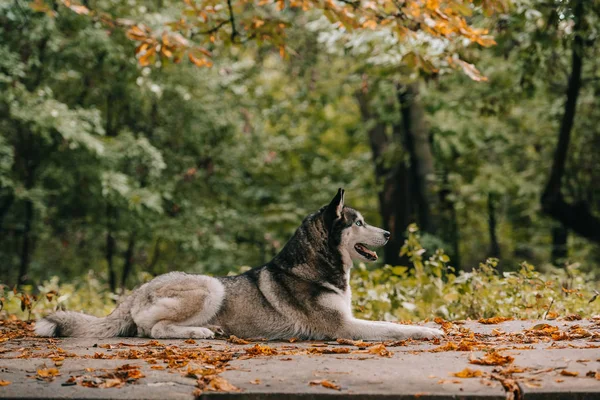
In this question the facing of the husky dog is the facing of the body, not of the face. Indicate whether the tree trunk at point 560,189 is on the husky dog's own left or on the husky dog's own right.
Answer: on the husky dog's own left

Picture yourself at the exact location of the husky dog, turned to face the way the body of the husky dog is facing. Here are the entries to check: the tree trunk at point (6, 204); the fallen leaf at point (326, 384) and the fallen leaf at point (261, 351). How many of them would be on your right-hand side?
2

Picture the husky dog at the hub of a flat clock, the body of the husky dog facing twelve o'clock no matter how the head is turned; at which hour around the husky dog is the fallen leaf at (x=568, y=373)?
The fallen leaf is roughly at 2 o'clock from the husky dog.

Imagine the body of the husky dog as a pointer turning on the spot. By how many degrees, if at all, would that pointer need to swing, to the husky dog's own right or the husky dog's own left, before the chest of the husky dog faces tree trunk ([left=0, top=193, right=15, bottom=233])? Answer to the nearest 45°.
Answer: approximately 135° to the husky dog's own left

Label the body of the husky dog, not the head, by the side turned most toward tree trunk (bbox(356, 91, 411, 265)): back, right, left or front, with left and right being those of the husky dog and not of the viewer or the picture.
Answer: left

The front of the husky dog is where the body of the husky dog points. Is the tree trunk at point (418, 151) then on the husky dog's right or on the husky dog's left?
on the husky dog's left

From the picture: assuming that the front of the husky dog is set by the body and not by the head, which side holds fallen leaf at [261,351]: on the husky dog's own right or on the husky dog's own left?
on the husky dog's own right

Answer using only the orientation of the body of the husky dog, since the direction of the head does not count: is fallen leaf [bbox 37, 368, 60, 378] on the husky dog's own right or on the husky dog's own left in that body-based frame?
on the husky dog's own right

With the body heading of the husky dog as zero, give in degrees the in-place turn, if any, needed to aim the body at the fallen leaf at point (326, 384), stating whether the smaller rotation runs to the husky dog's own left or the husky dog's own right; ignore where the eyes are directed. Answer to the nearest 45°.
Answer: approximately 90° to the husky dog's own right

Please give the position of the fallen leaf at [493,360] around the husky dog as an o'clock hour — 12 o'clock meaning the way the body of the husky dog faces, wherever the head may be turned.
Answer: The fallen leaf is roughly at 2 o'clock from the husky dog.

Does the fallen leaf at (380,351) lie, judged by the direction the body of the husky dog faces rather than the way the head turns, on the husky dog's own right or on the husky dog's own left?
on the husky dog's own right

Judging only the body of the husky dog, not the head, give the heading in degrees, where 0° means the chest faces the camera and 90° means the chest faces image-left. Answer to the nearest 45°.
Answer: approximately 270°
